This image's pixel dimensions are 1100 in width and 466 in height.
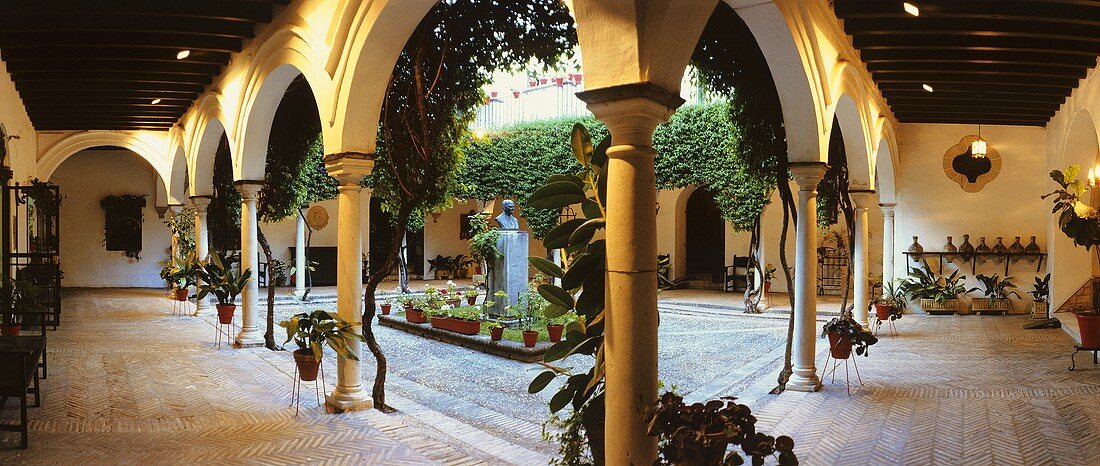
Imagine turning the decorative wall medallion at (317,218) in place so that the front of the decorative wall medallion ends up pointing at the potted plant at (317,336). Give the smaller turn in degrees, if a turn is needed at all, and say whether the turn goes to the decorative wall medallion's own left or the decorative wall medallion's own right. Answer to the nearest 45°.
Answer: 0° — it already faces it

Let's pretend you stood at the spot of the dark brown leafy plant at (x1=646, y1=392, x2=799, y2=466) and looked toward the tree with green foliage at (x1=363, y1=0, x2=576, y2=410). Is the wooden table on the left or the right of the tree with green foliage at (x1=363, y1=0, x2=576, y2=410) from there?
left

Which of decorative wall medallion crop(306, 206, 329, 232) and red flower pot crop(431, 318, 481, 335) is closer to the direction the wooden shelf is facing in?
the red flower pot

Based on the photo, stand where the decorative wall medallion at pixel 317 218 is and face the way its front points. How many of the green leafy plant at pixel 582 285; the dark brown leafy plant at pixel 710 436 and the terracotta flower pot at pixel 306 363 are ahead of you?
3

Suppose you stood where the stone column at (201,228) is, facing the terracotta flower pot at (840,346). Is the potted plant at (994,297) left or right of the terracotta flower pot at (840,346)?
left

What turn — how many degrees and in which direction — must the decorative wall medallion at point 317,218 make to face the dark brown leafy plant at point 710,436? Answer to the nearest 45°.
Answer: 0° — it already faces it

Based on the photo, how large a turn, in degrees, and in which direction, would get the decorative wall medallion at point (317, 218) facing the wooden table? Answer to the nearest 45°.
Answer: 0° — it already faces it

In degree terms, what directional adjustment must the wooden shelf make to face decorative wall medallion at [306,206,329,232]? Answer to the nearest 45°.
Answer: approximately 90° to its right

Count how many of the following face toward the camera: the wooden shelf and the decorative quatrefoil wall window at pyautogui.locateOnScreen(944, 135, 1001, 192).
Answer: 2

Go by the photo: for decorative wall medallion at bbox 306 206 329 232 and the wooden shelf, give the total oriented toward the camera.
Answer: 2

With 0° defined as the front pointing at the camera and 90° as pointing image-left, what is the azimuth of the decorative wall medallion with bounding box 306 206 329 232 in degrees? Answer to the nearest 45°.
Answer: approximately 0°

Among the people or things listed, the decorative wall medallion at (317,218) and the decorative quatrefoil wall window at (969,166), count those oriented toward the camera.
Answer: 2
